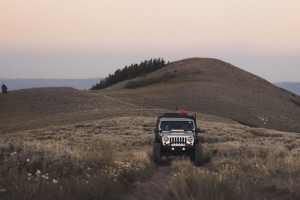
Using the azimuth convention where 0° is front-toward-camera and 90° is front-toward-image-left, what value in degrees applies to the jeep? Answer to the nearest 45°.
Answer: approximately 0°
